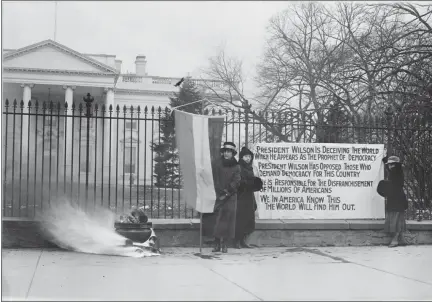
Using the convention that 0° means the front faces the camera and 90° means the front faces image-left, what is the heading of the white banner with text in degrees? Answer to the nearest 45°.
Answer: approximately 0°

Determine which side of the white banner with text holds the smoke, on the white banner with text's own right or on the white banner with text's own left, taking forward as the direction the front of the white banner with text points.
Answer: on the white banner with text's own right
